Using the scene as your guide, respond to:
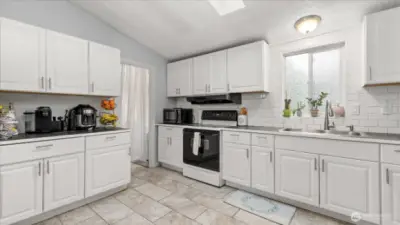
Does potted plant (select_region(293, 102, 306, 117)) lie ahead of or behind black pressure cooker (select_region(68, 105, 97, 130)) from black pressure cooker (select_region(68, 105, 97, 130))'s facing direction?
ahead

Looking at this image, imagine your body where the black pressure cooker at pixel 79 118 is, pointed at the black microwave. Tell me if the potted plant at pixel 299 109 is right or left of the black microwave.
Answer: right

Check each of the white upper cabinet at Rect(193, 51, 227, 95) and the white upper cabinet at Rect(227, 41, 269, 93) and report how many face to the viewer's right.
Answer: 0

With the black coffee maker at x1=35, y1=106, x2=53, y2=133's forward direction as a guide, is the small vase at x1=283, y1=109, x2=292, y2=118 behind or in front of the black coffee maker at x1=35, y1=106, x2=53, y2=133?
in front

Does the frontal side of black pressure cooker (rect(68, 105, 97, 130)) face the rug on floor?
yes

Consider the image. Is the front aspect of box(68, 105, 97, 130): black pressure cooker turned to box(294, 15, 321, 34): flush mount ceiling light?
yes

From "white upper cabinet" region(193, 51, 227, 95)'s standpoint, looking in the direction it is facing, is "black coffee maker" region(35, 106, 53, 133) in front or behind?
in front

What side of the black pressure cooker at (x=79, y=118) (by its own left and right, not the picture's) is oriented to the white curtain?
left

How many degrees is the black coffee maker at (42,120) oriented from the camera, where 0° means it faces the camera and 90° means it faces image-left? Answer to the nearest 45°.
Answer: approximately 315°

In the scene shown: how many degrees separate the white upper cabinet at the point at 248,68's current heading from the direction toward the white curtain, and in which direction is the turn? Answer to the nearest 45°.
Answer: approximately 45° to its right

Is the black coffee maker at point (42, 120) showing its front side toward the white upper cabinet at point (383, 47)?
yes
